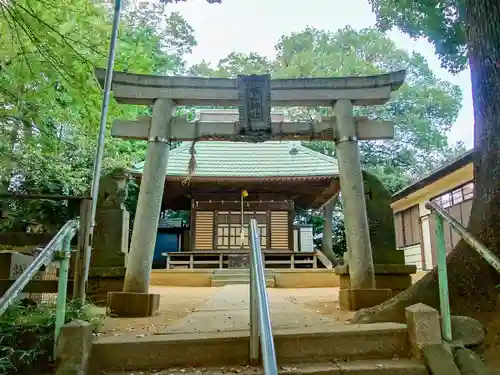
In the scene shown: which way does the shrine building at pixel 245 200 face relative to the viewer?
toward the camera

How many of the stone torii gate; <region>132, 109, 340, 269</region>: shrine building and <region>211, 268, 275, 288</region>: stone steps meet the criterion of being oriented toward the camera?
3

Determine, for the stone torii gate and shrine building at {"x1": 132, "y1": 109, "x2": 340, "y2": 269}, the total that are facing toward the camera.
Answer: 2

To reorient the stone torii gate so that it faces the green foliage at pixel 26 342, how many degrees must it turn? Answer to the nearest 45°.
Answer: approximately 45° to its right

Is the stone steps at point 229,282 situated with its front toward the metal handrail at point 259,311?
yes

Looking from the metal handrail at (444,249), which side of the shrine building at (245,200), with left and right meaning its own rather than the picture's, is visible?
front

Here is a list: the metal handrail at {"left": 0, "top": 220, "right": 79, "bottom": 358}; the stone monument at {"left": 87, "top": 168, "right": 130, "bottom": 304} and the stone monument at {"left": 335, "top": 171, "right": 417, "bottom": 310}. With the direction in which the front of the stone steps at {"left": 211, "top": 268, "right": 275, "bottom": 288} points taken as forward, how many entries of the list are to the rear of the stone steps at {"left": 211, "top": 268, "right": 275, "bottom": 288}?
0

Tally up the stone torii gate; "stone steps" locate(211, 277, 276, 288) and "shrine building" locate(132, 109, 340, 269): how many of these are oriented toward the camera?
3

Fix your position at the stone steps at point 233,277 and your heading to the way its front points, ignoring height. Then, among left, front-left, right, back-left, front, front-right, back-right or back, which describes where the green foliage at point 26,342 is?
front

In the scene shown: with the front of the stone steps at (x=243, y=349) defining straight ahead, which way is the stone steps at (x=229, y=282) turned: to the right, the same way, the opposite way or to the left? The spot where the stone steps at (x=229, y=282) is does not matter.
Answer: the same way

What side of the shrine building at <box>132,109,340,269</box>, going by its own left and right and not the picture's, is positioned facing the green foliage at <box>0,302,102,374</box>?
front

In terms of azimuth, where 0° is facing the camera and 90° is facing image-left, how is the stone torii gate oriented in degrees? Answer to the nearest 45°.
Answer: approximately 0°

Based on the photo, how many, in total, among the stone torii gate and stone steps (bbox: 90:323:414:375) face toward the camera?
2

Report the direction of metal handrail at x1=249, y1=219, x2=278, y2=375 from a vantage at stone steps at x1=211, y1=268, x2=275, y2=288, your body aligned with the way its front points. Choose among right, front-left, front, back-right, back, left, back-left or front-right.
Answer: front

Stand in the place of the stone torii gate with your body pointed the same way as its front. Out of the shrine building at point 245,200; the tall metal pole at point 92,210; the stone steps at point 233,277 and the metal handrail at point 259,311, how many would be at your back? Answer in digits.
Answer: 2

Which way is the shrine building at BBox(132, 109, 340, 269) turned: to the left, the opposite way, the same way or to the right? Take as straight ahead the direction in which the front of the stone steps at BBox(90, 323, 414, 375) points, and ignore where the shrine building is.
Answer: the same way

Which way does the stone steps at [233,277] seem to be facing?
toward the camera

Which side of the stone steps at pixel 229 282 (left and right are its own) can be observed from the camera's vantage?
front
